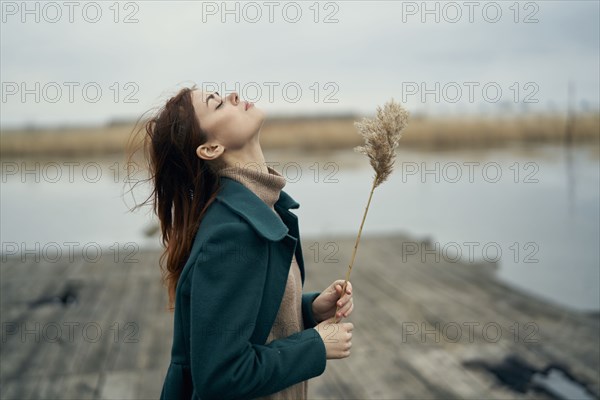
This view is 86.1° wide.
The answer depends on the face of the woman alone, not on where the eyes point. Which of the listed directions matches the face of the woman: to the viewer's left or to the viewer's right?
to the viewer's right

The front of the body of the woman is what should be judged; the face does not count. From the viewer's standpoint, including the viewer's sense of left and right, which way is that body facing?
facing to the right of the viewer
